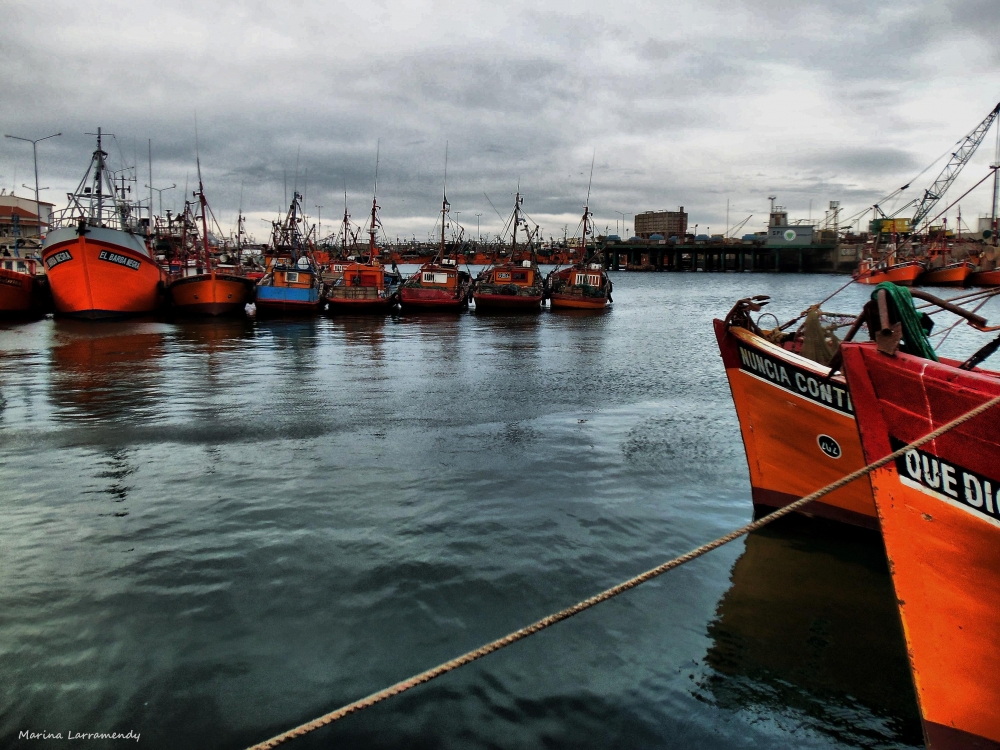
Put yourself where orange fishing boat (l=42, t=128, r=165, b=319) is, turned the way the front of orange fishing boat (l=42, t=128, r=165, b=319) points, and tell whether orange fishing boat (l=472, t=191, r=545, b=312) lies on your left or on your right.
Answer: on your left

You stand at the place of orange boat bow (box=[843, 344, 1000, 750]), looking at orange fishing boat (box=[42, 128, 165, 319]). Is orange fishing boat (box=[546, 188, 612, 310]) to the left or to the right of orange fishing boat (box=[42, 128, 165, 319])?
right

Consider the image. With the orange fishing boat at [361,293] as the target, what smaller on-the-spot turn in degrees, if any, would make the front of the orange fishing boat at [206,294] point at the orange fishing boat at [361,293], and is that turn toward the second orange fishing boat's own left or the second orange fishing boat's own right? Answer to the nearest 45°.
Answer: approximately 90° to the second orange fishing boat's own left

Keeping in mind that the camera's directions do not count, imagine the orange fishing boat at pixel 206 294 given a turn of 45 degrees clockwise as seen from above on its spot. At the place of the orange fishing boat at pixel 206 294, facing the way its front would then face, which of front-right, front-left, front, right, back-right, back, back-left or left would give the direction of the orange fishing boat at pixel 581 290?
back-left

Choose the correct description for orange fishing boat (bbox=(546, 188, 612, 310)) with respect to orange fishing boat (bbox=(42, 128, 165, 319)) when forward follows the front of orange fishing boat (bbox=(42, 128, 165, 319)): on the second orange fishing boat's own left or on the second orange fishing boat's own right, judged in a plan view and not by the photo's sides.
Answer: on the second orange fishing boat's own left

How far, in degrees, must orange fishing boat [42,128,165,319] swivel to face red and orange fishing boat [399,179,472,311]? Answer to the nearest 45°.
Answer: approximately 90° to its left

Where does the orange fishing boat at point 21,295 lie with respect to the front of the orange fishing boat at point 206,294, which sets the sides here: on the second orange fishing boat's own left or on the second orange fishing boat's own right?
on the second orange fishing boat's own right

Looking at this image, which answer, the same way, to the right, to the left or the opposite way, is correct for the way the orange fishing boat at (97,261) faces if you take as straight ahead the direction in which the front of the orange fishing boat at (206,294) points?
the same way

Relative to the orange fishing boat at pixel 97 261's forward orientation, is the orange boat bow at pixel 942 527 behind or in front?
in front

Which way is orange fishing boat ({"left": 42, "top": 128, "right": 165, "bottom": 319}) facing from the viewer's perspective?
toward the camera

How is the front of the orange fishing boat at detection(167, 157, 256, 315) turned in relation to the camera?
facing the viewer

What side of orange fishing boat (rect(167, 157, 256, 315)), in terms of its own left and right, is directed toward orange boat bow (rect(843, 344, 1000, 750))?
front

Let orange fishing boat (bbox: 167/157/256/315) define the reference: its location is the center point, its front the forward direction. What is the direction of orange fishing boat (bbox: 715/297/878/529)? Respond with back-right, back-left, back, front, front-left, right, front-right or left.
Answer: front

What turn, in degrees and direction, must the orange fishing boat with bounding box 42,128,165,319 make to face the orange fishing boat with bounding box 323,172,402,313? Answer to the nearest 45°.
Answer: approximately 90° to its left

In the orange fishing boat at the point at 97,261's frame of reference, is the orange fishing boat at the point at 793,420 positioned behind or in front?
in front

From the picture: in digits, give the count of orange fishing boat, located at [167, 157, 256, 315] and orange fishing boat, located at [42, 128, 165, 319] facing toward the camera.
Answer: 2
